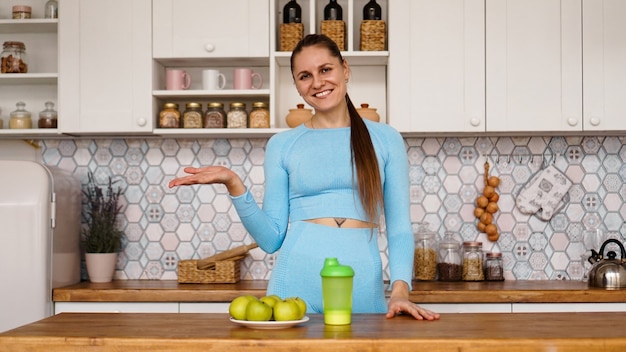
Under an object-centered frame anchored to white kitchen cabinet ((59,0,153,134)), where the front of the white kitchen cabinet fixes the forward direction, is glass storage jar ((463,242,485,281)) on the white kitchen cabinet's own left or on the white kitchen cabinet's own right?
on the white kitchen cabinet's own left

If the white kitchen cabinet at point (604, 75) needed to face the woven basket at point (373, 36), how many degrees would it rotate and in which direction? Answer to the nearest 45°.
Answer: approximately 90° to its right

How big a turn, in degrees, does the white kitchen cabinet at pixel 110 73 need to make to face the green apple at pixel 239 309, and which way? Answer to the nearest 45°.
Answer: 0° — it already faces it

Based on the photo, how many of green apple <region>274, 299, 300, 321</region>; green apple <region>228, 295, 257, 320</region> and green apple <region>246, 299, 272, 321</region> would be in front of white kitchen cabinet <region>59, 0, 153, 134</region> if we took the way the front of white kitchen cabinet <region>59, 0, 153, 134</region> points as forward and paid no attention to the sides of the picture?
3

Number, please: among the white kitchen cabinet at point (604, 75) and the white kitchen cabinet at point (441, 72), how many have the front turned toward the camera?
2

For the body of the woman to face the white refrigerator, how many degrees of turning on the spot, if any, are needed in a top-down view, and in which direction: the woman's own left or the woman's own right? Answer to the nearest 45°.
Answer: approximately 135° to the woman's own right

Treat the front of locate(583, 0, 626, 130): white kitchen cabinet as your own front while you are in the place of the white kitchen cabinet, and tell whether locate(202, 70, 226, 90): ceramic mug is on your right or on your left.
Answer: on your right

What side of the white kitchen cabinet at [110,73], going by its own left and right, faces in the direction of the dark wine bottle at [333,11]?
left

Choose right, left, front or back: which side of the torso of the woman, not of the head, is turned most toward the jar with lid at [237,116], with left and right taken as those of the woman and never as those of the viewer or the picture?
back

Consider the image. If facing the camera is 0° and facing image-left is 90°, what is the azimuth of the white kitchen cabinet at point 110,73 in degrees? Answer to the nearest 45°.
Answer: approximately 0°

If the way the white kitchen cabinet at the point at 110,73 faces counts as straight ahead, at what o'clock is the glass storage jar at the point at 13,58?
The glass storage jar is roughly at 4 o'clock from the white kitchen cabinet.
